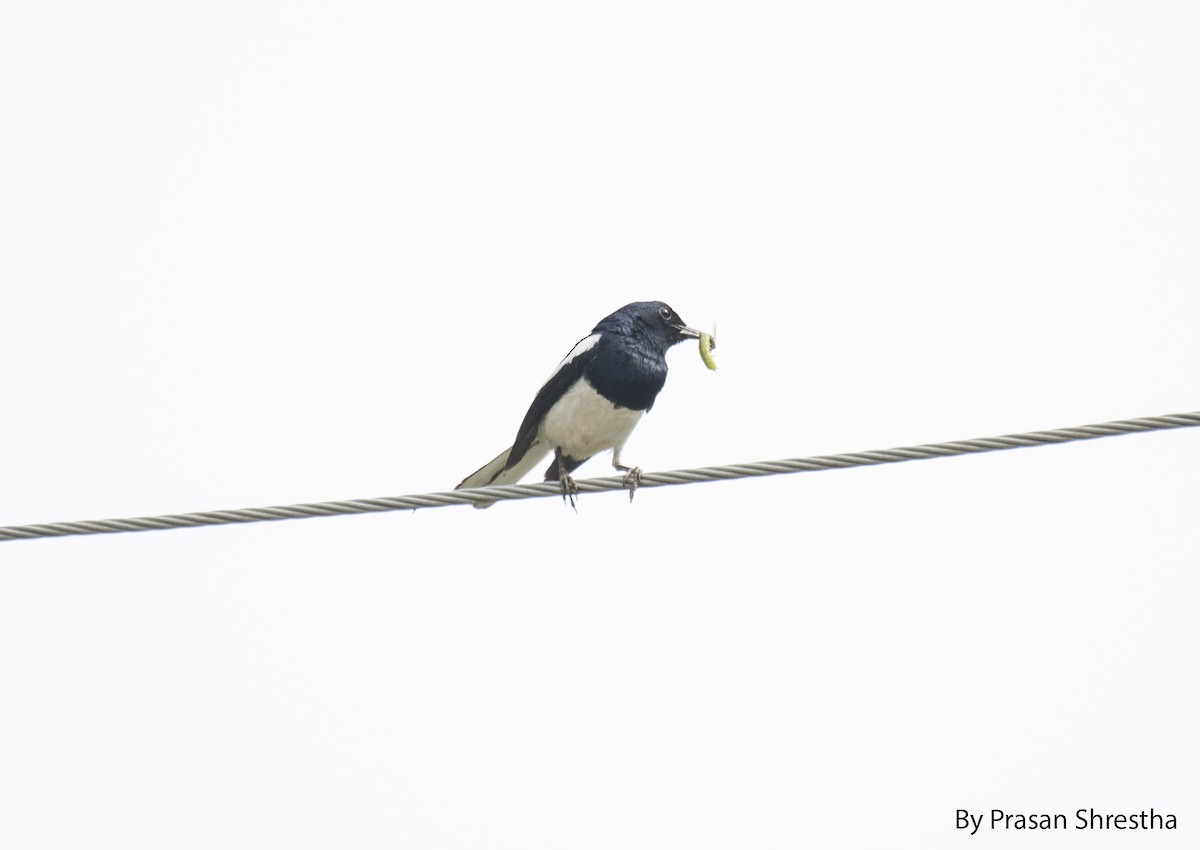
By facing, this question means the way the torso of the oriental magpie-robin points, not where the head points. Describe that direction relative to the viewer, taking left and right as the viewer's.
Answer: facing the viewer and to the right of the viewer
